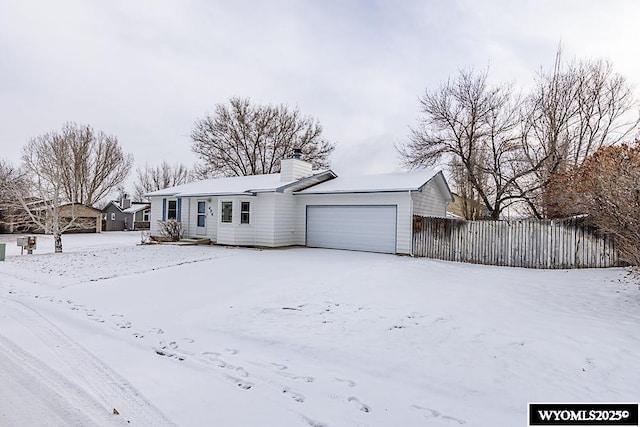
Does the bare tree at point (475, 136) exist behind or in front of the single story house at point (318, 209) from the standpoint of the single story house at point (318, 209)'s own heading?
behind

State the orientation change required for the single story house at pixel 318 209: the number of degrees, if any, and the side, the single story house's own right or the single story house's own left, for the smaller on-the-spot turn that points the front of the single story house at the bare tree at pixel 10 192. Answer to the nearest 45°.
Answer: approximately 90° to the single story house's own right

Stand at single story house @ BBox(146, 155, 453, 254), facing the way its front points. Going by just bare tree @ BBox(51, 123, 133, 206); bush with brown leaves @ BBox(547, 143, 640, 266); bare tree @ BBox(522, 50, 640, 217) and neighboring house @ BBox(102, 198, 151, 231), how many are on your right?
2

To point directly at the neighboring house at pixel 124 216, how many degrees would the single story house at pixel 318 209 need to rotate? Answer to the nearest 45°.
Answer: approximately 90° to its right

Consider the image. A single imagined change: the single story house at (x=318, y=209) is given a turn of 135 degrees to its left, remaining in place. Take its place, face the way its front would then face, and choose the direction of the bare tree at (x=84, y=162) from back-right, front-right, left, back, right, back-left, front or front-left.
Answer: back-left

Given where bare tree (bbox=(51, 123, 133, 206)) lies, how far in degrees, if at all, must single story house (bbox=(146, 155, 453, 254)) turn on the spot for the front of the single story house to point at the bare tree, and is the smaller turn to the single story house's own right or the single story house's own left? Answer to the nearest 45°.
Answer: approximately 90° to the single story house's own right

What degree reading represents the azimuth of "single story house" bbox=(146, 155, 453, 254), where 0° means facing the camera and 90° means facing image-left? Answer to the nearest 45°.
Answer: approximately 45°

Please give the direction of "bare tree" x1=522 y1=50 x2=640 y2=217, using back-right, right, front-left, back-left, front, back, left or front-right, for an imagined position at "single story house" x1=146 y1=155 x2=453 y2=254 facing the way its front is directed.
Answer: back-left

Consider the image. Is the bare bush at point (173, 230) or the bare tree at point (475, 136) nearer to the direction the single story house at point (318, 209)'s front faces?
the bare bush

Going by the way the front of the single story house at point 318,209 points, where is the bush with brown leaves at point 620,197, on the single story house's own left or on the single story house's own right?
on the single story house's own left
